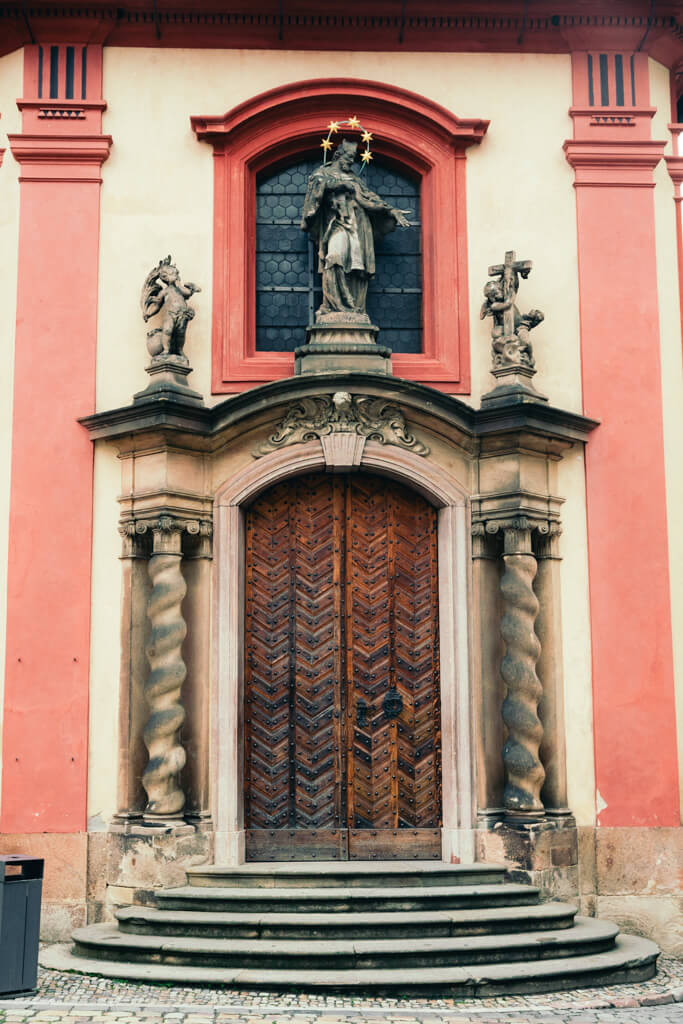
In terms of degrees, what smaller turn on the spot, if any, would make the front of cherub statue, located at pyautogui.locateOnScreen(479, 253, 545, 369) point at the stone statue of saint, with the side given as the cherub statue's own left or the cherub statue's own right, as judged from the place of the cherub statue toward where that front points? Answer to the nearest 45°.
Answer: approximately 90° to the cherub statue's own right

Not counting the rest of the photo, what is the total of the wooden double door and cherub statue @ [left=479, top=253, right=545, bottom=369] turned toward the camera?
2

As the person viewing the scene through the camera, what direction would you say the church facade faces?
facing the viewer
